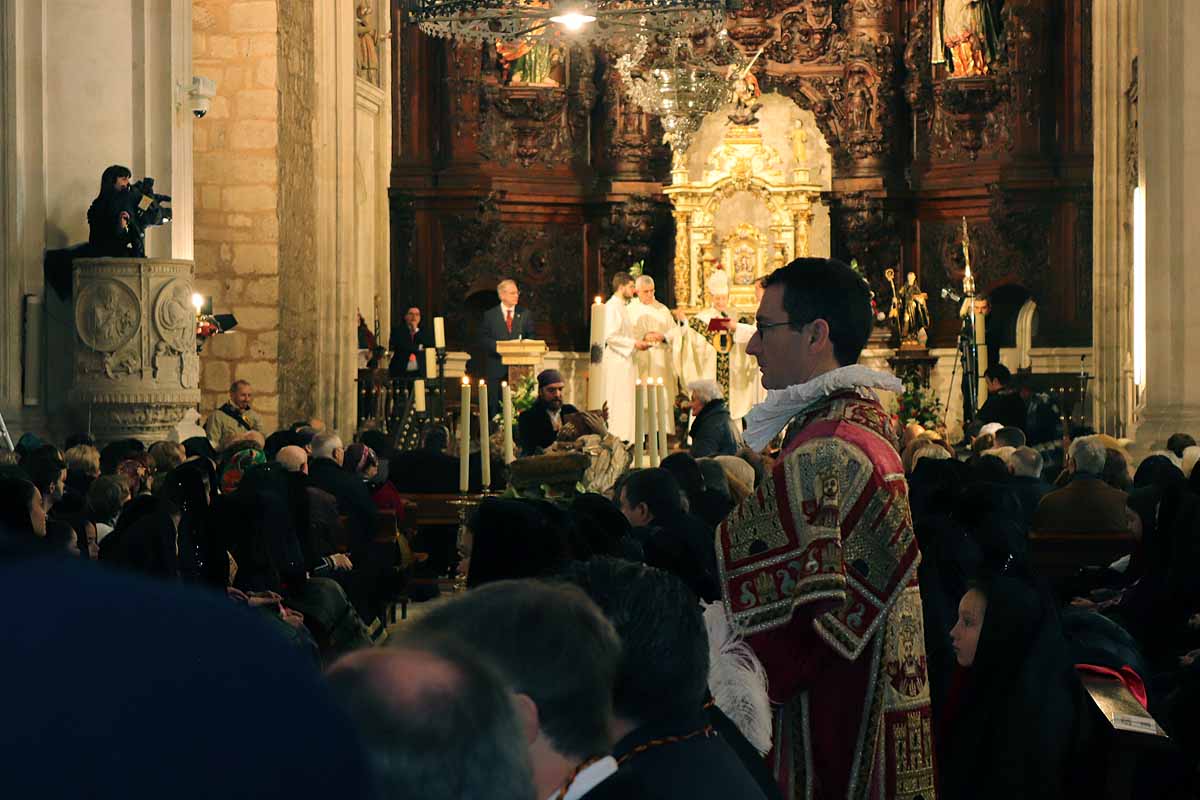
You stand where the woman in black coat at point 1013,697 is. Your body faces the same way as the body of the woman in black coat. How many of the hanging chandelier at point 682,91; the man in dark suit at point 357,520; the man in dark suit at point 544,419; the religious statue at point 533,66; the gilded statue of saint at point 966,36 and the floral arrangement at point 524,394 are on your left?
0

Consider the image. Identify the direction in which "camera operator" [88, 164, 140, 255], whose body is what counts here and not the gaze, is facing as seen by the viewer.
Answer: to the viewer's right

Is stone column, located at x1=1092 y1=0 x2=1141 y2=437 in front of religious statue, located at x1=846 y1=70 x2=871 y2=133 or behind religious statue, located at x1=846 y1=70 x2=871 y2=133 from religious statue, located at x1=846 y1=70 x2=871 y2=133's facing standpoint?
in front

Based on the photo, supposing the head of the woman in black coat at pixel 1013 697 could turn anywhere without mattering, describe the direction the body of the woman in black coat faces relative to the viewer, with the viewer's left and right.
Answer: facing to the left of the viewer

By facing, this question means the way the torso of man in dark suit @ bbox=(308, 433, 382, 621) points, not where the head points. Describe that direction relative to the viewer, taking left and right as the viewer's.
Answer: facing away from the viewer and to the right of the viewer

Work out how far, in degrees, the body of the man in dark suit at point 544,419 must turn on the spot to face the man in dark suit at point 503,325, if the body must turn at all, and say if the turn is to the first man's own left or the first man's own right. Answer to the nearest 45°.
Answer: approximately 135° to the first man's own left

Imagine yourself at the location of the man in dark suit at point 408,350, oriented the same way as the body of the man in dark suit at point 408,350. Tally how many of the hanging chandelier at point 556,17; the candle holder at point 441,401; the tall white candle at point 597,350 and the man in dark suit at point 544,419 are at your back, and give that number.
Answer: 0

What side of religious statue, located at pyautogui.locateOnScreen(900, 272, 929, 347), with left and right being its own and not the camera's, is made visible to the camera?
front

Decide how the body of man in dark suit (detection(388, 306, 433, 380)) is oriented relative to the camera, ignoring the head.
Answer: toward the camera

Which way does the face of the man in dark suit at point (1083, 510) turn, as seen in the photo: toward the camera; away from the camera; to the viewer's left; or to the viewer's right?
away from the camera

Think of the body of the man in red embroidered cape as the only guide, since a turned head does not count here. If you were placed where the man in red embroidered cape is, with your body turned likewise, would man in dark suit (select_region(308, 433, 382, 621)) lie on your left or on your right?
on your right

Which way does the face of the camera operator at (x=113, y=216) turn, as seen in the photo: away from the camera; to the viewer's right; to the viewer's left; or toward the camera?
to the viewer's right

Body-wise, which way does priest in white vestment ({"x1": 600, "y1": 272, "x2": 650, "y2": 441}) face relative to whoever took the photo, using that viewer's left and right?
facing to the right of the viewer

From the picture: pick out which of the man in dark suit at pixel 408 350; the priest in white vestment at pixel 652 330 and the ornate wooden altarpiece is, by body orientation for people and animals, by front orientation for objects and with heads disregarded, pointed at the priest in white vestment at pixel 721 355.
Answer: the ornate wooden altarpiece

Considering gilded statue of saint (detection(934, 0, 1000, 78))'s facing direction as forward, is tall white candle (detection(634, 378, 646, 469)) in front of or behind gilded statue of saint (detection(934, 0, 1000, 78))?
in front

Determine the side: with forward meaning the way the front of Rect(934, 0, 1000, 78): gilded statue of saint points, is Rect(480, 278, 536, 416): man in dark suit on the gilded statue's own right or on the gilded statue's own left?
on the gilded statue's own right

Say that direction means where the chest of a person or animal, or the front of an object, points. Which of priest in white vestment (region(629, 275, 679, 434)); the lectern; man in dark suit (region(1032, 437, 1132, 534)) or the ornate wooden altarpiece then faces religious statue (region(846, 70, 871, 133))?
the man in dark suit

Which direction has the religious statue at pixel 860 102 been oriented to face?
toward the camera

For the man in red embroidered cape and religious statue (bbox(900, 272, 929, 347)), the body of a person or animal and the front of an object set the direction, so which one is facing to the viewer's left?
the man in red embroidered cape
